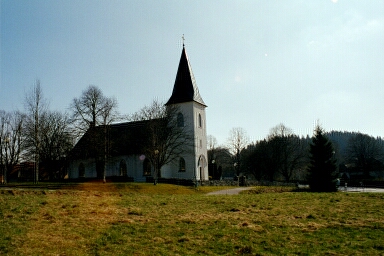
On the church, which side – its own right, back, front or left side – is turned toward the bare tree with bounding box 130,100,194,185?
right

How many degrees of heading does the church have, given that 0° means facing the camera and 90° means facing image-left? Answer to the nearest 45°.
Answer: approximately 315°

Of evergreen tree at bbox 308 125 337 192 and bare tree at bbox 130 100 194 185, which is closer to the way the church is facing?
the evergreen tree

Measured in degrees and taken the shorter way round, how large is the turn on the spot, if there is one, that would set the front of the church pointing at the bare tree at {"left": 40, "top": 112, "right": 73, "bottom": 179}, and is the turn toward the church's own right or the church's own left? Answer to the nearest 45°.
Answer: approximately 135° to the church's own right

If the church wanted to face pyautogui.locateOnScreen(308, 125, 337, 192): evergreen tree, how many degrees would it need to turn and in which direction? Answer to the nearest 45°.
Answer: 0° — it already faces it
